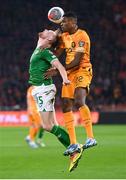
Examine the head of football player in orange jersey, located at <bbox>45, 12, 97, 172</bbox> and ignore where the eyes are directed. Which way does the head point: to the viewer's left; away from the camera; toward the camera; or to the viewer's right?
to the viewer's left

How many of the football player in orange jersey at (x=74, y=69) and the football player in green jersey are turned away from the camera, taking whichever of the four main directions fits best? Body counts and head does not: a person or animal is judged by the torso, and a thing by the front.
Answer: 0

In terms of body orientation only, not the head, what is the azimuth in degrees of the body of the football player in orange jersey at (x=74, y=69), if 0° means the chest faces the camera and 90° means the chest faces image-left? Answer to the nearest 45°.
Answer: approximately 45°

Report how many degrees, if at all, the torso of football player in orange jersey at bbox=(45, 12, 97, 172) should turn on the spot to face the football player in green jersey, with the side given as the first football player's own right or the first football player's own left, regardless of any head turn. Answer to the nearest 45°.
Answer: approximately 45° to the first football player's own right
